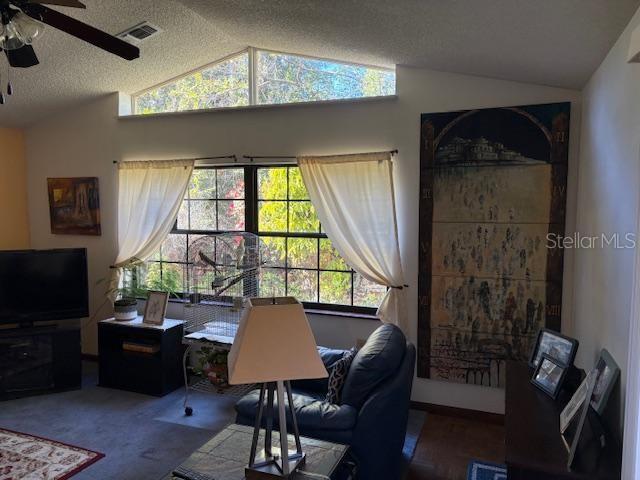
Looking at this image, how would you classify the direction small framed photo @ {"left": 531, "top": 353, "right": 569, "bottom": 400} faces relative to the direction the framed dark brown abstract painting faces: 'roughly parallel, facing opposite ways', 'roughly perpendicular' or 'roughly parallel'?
roughly perpendicular

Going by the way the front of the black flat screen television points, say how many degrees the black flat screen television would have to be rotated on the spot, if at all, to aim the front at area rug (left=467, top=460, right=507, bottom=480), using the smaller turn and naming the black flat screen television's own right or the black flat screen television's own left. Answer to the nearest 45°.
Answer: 0° — it already faces it

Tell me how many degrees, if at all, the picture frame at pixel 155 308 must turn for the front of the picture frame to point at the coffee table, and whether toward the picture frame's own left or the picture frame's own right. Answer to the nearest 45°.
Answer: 0° — it already faces it

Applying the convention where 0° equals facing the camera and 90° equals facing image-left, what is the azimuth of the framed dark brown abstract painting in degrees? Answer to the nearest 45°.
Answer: approximately 0°

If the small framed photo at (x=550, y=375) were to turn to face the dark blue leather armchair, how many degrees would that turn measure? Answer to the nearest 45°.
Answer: approximately 45° to its right

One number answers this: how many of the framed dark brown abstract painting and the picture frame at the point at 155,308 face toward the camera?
2

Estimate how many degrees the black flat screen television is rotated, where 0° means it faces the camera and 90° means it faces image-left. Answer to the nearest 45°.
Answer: approximately 315°

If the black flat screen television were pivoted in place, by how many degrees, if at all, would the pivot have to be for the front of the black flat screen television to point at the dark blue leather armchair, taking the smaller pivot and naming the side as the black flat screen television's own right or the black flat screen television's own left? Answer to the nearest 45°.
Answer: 0° — it already faces it

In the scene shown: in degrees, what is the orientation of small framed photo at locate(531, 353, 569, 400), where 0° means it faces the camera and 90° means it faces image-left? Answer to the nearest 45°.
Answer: approximately 45°

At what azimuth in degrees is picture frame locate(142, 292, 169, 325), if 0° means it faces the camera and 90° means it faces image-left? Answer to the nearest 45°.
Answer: approximately 0°
